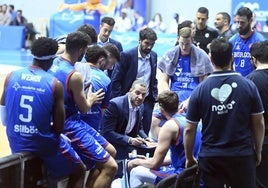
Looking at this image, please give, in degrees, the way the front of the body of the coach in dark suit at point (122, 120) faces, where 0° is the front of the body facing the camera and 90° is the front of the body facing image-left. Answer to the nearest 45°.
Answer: approximately 315°

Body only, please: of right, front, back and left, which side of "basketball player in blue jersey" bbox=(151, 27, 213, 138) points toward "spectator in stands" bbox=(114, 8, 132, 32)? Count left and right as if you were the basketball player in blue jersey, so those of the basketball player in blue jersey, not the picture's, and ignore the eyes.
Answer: back

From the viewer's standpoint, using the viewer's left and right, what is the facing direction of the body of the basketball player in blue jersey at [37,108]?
facing away from the viewer and to the right of the viewer

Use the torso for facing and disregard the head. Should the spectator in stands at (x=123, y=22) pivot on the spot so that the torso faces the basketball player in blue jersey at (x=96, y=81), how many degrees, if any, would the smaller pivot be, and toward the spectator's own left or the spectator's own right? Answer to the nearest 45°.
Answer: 0° — they already face them

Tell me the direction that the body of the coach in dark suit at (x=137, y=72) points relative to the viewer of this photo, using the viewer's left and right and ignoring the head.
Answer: facing the viewer and to the right of the viewer

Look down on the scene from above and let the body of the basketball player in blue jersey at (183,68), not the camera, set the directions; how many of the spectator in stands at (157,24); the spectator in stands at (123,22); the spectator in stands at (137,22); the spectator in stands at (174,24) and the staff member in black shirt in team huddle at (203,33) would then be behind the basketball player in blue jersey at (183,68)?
5

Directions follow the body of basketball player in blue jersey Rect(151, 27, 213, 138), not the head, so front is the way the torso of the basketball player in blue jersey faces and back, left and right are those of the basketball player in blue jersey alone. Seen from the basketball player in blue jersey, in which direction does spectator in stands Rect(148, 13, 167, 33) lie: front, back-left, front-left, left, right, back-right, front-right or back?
back

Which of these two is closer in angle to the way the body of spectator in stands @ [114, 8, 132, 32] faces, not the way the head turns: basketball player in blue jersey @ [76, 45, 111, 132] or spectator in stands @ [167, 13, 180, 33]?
the basketball player in blue jersey

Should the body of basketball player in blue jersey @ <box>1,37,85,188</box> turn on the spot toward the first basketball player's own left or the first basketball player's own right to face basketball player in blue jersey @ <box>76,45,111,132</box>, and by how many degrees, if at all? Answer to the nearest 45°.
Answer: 0° — they already face them

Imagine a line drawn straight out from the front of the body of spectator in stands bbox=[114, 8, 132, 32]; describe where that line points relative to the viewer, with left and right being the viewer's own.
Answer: facing the viewer

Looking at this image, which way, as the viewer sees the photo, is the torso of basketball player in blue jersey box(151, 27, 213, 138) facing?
toward the camera

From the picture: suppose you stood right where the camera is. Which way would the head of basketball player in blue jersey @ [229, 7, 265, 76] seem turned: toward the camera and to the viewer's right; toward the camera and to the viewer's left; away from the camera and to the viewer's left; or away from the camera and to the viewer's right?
toward the camera and to the viewer's left

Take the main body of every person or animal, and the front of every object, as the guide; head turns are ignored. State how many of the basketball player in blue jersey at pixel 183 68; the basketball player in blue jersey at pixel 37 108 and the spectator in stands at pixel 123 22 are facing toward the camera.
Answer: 2

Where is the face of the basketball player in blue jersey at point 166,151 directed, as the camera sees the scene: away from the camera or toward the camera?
away from the camera

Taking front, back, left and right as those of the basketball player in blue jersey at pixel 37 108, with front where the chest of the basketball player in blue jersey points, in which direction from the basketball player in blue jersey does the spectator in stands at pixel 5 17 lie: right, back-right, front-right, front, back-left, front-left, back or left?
front-left
